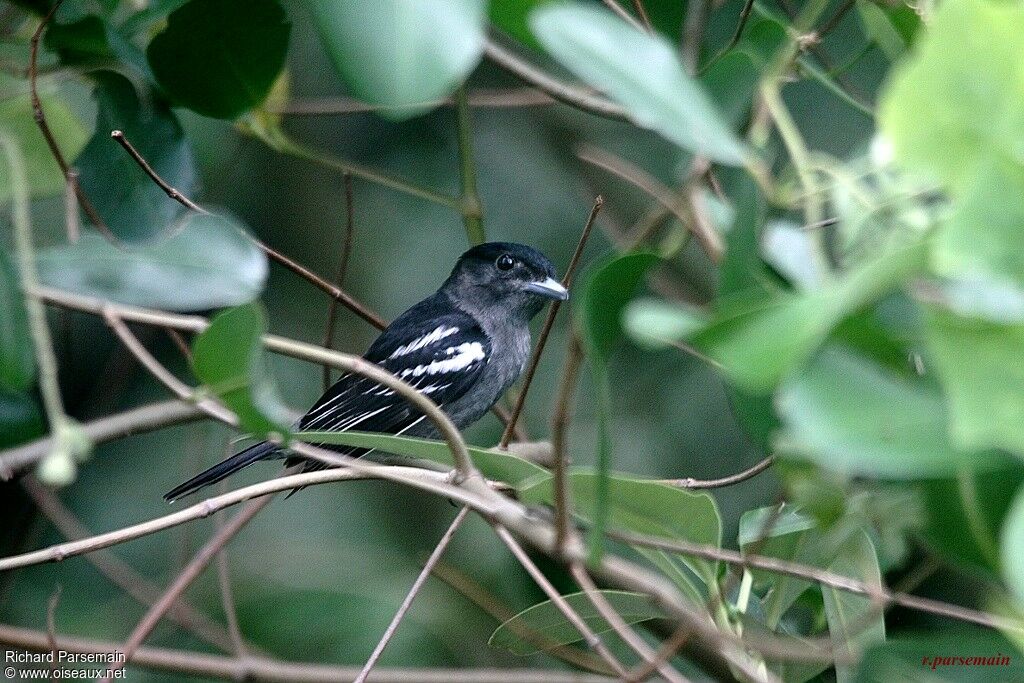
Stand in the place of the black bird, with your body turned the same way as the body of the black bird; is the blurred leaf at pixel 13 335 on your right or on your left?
on your right

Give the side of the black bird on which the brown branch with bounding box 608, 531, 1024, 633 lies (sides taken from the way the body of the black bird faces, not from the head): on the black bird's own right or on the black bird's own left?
on the black bird's own right

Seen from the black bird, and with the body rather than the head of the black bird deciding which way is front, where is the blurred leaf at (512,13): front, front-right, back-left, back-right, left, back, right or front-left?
right

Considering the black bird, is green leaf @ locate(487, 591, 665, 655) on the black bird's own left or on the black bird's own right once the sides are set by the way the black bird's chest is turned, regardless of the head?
on the black bird's own right

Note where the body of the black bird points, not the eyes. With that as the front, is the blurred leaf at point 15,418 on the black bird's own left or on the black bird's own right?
on the black bird's own right

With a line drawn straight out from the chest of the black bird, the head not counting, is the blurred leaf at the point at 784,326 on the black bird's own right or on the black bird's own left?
on the black bird's own right

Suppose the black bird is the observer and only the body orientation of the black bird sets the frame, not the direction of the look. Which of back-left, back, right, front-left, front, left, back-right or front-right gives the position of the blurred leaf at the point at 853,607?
front

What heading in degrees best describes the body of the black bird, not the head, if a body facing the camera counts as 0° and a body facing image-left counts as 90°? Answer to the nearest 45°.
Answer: approximately 270°

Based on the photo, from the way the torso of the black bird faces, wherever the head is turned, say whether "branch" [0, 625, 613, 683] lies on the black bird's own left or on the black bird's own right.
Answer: on the black bird's own right
